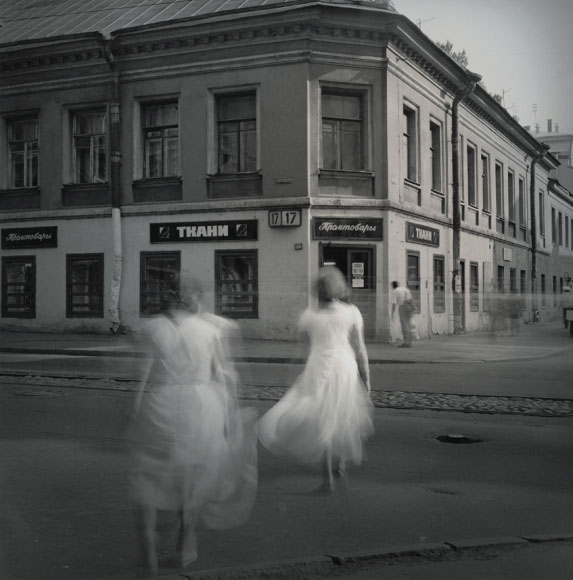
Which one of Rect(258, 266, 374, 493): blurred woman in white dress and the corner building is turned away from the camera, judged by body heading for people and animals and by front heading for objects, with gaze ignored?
the blurred woman in white dress

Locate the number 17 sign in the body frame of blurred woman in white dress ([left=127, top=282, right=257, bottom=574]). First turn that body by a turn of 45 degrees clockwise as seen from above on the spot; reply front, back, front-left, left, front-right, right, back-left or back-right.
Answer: front-left

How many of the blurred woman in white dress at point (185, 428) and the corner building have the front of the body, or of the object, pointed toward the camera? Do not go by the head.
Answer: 1

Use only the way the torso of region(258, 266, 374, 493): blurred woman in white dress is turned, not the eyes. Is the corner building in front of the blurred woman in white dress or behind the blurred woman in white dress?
in front

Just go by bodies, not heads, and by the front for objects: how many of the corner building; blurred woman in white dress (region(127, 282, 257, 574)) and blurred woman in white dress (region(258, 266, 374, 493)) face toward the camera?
1

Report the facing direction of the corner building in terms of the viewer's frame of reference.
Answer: facing the viewer

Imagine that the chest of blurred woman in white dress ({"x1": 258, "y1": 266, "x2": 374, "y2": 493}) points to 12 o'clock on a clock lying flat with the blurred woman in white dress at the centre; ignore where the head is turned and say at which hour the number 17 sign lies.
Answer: The number 17 sign is roughly at 12 o'clock from the blurred woman in white dress.

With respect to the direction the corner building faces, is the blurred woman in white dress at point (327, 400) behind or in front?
in front

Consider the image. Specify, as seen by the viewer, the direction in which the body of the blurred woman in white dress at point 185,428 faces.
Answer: away from the camera

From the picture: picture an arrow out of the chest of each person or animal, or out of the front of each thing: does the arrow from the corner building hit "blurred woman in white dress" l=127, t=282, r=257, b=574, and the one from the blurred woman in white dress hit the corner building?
yes

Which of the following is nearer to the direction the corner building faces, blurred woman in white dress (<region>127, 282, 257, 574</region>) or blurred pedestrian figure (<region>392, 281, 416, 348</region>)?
the blurred woman in white dress

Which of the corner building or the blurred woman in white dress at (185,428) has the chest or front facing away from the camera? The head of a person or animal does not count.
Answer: the blurred woman in white dress

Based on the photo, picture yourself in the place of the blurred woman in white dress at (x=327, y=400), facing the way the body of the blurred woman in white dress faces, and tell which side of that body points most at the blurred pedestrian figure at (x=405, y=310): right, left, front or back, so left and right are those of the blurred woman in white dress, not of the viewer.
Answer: front

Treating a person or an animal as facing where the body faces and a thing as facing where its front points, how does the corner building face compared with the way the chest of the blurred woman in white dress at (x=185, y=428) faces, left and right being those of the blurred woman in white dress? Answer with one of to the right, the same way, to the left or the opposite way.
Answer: the opposite way

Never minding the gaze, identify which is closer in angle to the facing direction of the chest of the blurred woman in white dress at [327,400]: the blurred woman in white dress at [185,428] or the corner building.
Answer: the corner building

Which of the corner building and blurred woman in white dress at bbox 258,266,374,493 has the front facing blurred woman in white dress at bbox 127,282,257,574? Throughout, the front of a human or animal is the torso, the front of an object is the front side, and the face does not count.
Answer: the corner building

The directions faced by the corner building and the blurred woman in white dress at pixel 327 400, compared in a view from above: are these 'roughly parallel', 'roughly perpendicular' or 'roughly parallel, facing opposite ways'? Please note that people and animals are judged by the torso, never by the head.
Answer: roughly parallel, facing opposite ways

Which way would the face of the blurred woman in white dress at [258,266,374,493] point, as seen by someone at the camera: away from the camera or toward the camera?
away from the camera

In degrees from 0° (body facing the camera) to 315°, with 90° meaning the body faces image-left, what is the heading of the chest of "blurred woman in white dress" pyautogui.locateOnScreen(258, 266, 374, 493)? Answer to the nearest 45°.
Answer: approximately 180°

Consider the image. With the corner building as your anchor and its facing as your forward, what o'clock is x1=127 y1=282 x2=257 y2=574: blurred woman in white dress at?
The blurred woman in white dress is roughly at 12 o'clock from the corner building.

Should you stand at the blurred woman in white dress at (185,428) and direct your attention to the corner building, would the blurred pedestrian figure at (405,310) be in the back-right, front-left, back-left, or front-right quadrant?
front-right
